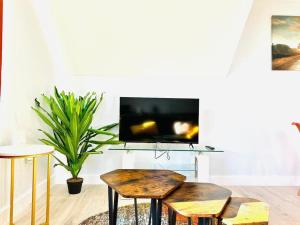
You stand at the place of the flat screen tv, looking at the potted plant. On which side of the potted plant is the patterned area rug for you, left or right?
left

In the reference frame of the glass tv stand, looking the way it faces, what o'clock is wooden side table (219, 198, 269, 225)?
The wooden side table is roughly at 12 o'clock from the glass tv stand.

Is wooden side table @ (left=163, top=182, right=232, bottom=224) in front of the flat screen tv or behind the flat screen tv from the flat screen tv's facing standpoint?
in front

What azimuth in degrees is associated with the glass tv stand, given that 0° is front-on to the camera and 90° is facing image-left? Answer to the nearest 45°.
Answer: approximately 0°

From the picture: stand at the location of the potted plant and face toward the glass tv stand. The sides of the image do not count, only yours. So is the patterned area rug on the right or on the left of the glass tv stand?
right

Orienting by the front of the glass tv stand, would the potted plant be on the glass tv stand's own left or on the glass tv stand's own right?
on the glass tv stand's own right

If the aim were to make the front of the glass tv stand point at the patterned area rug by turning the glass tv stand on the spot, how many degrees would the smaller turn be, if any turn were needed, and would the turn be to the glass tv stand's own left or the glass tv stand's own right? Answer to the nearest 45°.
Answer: approximately 45° to the glass tv stand's own right

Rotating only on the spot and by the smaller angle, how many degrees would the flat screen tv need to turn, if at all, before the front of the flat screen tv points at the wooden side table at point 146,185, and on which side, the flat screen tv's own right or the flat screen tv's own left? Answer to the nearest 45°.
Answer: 0° — it already faces it

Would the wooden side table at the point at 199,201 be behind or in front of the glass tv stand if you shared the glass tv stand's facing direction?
in front

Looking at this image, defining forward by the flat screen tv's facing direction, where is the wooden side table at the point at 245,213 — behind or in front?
in front

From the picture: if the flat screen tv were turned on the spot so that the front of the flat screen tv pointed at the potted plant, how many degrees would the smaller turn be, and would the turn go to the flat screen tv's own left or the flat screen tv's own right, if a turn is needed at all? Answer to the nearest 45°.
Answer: approximately 90° to the flat screen tv's own right
